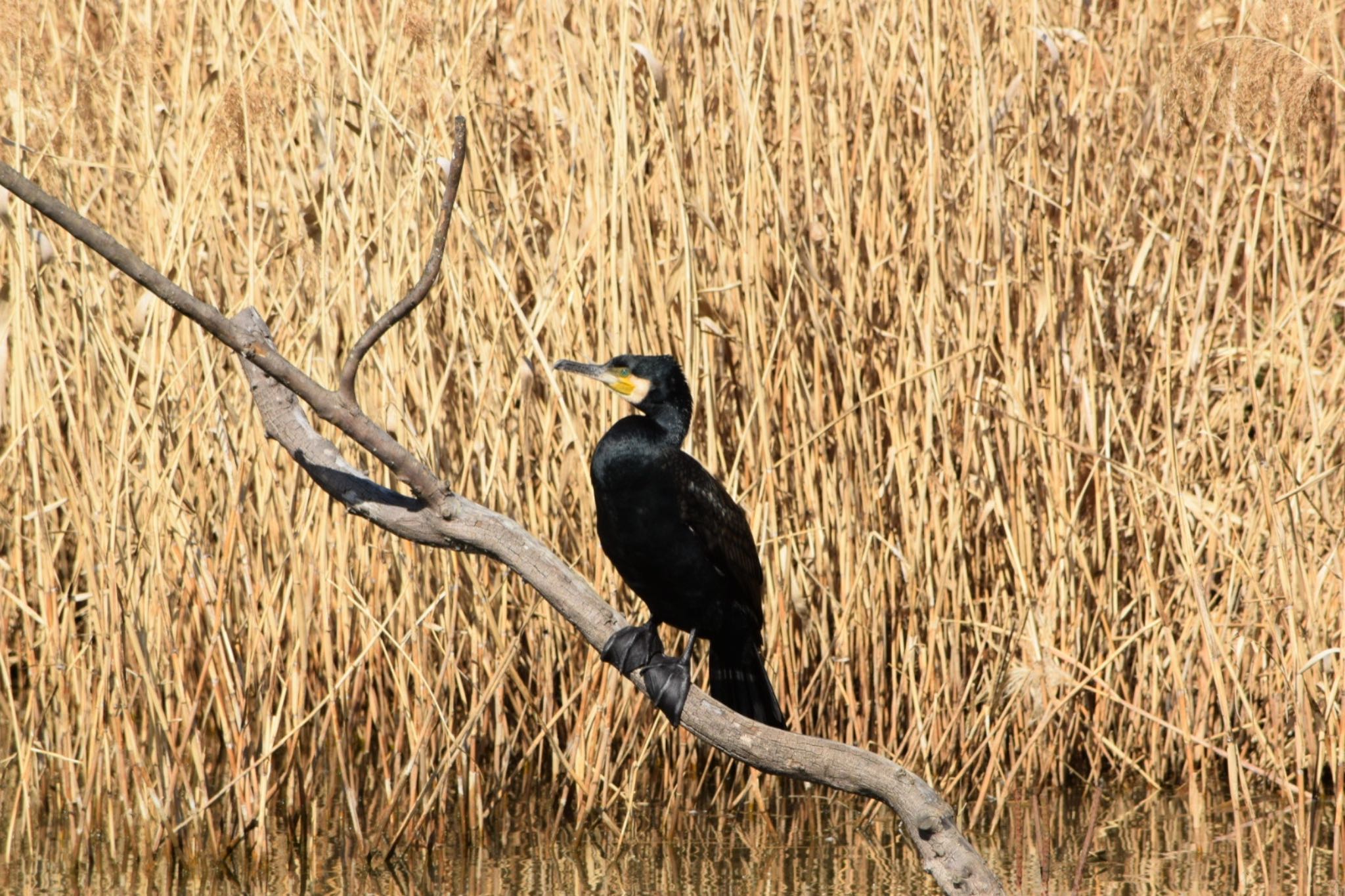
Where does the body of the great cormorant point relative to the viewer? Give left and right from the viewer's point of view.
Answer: facing the viewer and to the left of the viewer
